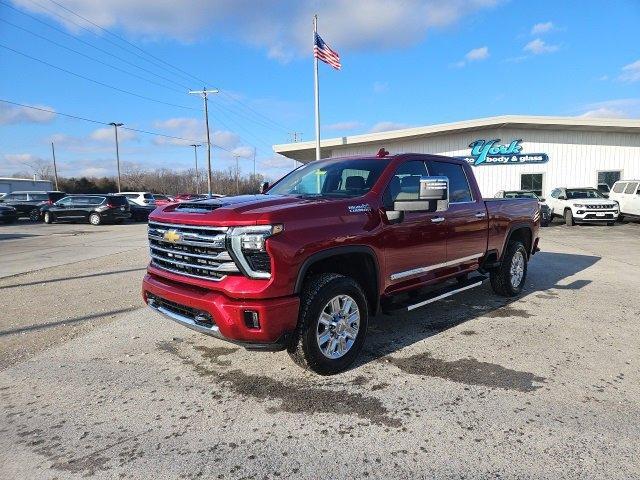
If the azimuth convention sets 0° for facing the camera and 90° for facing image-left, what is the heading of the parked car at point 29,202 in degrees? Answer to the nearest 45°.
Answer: approximately 135°

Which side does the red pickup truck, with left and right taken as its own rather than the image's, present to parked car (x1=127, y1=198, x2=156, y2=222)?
right

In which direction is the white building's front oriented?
toward the camera

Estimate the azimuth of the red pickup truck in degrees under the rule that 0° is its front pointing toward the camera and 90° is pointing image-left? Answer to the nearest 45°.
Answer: approximately 45°

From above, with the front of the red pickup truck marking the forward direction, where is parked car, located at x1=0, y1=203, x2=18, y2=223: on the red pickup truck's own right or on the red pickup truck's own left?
on the red pickup truck's own right

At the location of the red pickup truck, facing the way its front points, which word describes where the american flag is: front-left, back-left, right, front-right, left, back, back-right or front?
back-right

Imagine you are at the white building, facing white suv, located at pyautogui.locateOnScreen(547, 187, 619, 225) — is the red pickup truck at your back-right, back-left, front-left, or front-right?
front-right

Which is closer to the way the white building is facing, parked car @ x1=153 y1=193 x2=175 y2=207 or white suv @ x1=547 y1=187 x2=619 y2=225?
the white suv

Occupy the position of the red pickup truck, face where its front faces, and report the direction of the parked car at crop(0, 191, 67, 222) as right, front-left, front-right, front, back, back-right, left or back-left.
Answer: right

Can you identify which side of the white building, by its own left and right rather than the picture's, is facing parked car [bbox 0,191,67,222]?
right

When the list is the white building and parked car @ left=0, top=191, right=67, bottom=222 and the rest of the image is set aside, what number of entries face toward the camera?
1

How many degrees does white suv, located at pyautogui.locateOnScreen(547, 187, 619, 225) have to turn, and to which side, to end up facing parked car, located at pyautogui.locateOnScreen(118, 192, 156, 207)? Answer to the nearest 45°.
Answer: approximately 135° to its right

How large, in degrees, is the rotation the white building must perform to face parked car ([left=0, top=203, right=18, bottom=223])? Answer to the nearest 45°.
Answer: approximately 90° to its right

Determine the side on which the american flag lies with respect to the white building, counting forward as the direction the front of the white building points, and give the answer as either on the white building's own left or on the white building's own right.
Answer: on the white building's own right
